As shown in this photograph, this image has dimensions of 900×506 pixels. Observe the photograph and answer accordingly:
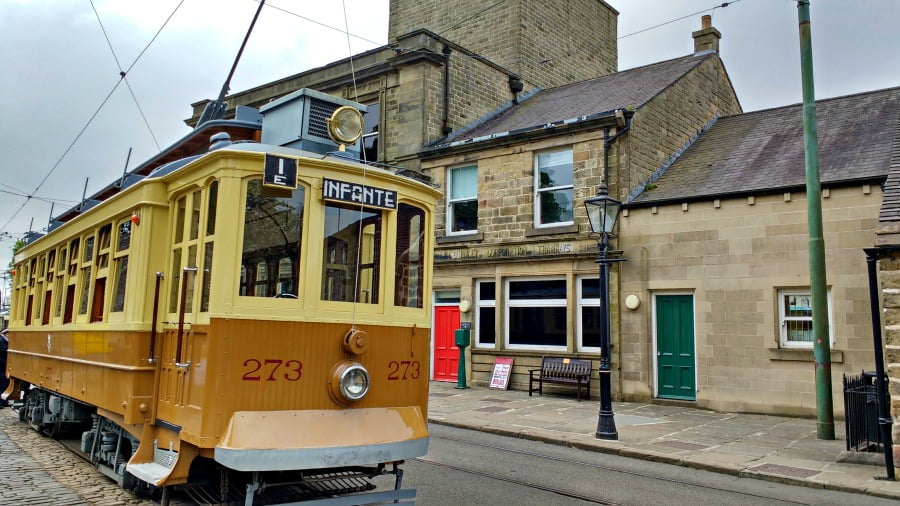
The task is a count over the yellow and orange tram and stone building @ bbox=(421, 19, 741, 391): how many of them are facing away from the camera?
0

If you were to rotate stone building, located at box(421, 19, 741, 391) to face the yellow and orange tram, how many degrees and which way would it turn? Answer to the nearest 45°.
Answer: approximately 45° to its left

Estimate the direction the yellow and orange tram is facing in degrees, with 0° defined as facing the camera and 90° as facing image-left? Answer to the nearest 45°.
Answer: approximately 315°

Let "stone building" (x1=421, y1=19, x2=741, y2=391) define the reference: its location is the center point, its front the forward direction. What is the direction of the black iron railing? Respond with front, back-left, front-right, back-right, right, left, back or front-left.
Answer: left

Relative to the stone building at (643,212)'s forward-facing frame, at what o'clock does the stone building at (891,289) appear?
the stone building at (891,289) is roughly at 10 o'clock from the stone building at (643,212).

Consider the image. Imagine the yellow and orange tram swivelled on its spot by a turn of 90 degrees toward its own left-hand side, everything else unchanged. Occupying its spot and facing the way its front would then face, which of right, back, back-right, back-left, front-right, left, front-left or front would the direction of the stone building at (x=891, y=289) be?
front-right

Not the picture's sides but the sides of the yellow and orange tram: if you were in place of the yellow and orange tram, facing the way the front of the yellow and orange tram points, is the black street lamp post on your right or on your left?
on your left

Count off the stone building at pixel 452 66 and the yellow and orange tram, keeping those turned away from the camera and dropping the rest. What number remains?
0

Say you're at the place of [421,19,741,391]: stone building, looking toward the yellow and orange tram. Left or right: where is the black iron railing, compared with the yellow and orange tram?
left
